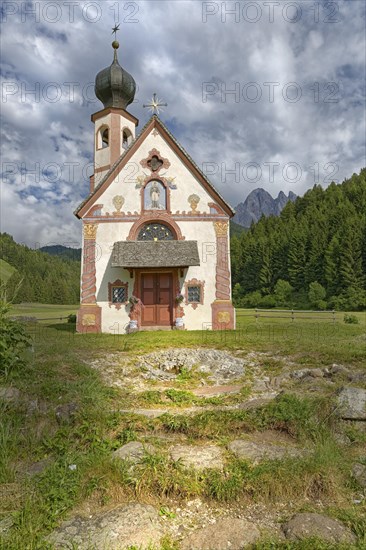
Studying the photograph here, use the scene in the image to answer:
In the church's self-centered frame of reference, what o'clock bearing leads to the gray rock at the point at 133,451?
The gray rock is roughly at 12 o'clock from the church.

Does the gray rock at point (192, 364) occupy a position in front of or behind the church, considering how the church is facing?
in front

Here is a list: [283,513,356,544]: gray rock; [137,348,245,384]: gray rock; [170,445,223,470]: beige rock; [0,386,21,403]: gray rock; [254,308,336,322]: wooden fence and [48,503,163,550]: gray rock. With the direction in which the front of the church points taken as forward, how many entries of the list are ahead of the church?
5

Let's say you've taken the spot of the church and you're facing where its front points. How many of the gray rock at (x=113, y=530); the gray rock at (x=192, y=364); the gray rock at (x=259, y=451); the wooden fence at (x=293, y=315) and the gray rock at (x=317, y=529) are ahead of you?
4

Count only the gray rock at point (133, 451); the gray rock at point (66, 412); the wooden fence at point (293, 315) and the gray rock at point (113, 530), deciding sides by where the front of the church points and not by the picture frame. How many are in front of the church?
3

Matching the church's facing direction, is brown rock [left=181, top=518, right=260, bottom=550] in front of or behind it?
in front

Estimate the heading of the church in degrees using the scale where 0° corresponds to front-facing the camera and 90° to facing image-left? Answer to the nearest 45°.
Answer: approximately 0°

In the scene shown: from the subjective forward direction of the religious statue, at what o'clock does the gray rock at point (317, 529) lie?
The gray rock is roughly at 12 o'clock from the religious statue.

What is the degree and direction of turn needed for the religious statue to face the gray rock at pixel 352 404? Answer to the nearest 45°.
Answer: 0° — it already faces it

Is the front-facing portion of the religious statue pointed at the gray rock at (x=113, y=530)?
yes
